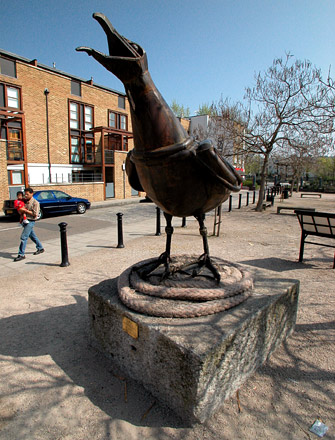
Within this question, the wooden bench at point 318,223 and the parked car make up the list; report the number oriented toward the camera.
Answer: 0

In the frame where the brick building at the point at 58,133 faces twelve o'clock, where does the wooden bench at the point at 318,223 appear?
The wooden bench is roughly at 1 o'clock from the brick building.

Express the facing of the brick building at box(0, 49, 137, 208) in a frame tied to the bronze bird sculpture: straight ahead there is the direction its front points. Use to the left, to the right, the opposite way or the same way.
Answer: to the left

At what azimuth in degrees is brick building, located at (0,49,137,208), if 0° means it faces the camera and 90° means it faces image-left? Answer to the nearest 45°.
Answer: approximately 315°

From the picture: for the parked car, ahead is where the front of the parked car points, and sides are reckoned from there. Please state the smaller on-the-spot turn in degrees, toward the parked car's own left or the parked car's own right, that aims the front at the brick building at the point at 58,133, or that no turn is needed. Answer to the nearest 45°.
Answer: approximately 45° to the parked car's own left

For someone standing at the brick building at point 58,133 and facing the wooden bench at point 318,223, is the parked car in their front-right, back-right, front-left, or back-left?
front-right

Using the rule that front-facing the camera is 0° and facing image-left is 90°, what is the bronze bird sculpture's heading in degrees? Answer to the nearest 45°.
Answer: approximately 45°

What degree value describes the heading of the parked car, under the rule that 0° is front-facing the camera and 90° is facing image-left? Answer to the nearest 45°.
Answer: approximately 225°

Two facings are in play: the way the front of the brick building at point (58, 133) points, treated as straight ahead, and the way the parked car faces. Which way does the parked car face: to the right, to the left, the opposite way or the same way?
to the left

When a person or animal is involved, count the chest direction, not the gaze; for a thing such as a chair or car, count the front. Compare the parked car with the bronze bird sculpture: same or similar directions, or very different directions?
very different directions
